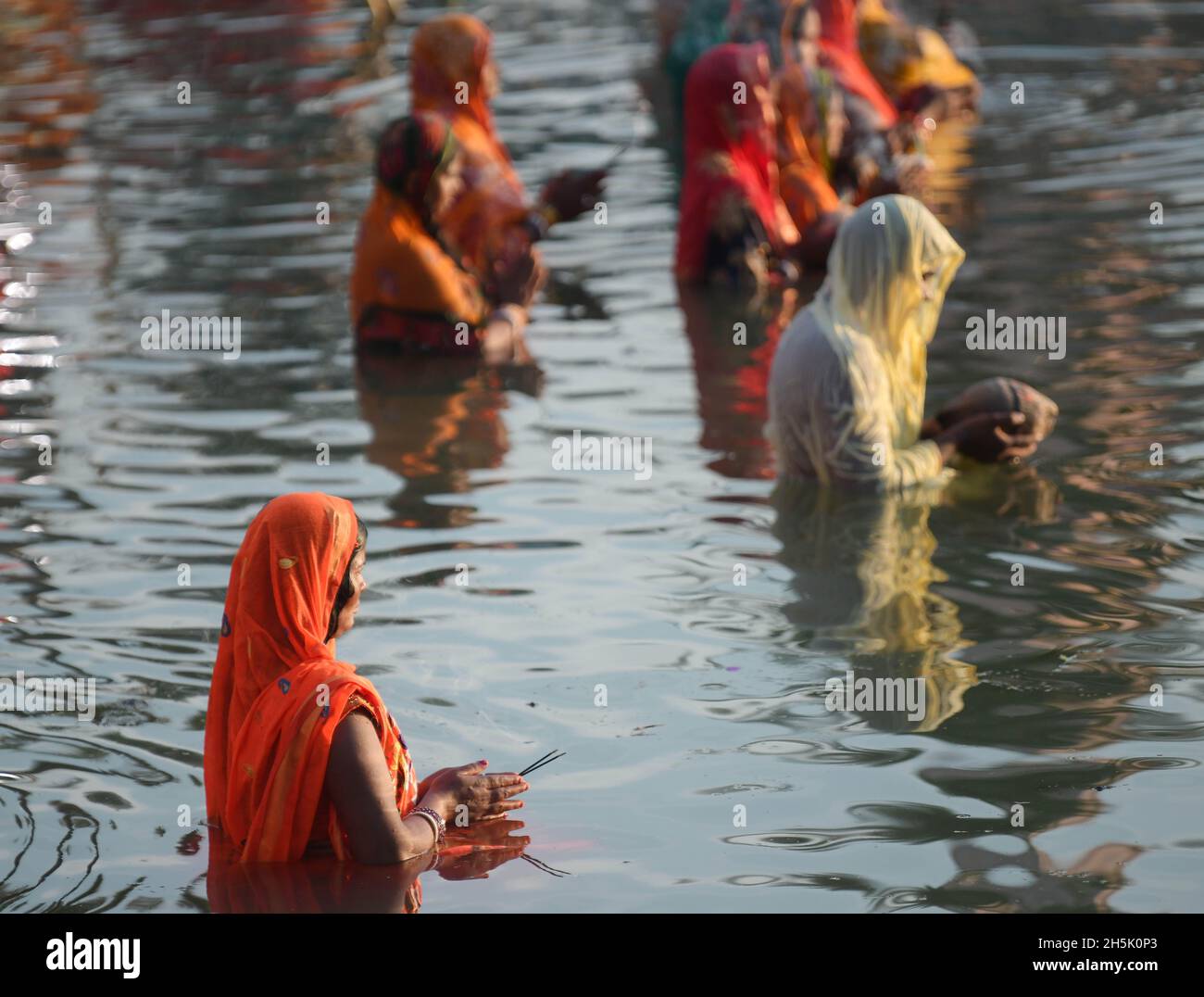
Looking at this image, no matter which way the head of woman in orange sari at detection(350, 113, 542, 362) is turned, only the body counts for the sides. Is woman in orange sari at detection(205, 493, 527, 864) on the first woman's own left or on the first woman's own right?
on the first woman's own right

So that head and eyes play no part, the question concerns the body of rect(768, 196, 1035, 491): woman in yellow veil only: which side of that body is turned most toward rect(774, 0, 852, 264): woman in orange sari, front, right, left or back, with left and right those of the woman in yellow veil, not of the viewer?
left

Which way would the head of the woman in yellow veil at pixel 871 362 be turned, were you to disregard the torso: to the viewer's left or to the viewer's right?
to the viewer's right

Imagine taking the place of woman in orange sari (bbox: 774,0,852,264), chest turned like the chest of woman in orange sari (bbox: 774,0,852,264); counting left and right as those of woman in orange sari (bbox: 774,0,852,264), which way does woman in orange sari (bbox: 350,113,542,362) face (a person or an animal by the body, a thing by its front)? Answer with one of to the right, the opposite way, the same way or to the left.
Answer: the same way

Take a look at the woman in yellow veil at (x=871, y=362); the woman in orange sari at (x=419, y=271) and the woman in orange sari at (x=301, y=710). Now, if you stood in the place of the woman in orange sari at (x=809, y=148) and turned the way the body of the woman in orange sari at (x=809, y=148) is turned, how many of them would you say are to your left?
0

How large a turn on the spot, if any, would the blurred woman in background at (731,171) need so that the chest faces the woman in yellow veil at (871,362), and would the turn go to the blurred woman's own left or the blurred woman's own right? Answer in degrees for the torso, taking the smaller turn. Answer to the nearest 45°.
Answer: approximately 90° to the blurred woman's own right

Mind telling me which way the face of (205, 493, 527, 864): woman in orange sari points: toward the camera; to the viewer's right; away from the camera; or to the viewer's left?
to the viewer's right

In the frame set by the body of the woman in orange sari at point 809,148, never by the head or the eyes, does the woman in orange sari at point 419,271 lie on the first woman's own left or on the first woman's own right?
on the first woman's own right

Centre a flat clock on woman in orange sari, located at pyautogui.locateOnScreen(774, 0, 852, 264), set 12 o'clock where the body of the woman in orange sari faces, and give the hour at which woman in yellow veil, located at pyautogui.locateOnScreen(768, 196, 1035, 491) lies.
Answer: The woman in yellow veil is roughly at 3 o'clock from the woman in orange sari.

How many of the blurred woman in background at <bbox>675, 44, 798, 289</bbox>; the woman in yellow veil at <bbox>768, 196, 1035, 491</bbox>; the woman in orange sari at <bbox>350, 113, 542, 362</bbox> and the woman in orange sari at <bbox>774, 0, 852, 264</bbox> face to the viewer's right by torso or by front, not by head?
4

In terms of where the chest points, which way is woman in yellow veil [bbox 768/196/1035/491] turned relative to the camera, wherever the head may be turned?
to the viewer's right

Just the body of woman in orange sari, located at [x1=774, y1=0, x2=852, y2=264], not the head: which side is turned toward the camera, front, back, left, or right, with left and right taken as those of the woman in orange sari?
right

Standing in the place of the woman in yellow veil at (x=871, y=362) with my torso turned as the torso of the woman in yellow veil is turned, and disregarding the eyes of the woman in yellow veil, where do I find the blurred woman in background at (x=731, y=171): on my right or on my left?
on my left

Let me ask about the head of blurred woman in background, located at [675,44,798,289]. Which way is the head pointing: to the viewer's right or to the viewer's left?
to the viewer's right

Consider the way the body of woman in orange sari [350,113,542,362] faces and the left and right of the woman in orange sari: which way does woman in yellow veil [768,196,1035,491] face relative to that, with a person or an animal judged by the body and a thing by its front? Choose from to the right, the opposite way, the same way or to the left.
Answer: the same way

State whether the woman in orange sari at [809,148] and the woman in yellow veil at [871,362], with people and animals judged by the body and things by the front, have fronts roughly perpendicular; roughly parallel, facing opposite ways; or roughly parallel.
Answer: roughly parallel

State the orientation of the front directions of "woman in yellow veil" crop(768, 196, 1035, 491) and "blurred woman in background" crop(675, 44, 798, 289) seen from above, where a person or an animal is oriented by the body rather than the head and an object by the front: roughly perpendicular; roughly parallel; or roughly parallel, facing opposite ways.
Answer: roughly parallel

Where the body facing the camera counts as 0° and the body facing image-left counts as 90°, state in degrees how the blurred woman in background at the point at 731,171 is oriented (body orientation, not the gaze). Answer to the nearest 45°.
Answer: approximately 270°

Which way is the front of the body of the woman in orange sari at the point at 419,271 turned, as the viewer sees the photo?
to the viewer's right

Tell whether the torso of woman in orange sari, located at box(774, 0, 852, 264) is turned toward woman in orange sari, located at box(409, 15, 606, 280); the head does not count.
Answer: no
